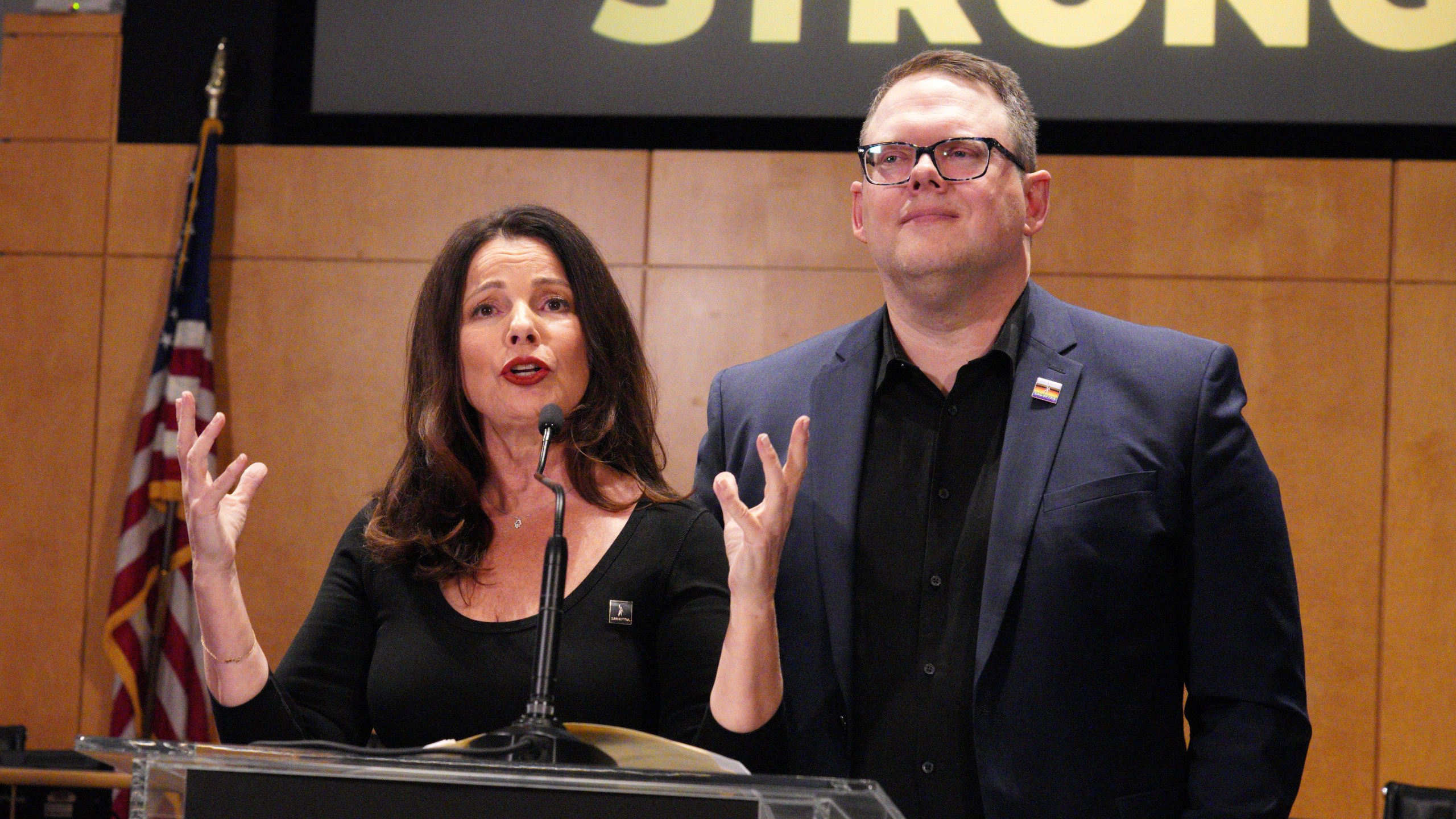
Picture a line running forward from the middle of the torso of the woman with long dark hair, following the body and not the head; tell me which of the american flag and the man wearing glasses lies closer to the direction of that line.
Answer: the man wearing glasses

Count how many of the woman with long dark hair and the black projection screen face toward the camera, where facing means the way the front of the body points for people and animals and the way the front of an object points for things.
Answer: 2

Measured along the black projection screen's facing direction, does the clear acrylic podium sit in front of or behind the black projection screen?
in front

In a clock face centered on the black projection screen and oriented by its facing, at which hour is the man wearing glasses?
The man wearing glasses is roughly at 12 o'clock from the black projection screen.

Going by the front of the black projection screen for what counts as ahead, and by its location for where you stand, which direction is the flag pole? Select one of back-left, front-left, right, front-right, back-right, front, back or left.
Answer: right

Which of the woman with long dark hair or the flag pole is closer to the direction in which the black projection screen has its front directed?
the woman with long dark hair

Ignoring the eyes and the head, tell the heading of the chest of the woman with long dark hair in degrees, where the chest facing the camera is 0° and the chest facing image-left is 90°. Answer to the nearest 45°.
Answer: approximately 0°

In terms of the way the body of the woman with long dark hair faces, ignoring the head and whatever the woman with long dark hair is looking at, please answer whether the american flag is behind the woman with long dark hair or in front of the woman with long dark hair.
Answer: behind

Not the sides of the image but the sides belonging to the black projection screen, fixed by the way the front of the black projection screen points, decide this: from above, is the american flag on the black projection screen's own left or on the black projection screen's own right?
on the black projection screen's own right

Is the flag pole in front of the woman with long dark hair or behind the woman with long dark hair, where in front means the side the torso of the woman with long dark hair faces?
behind
